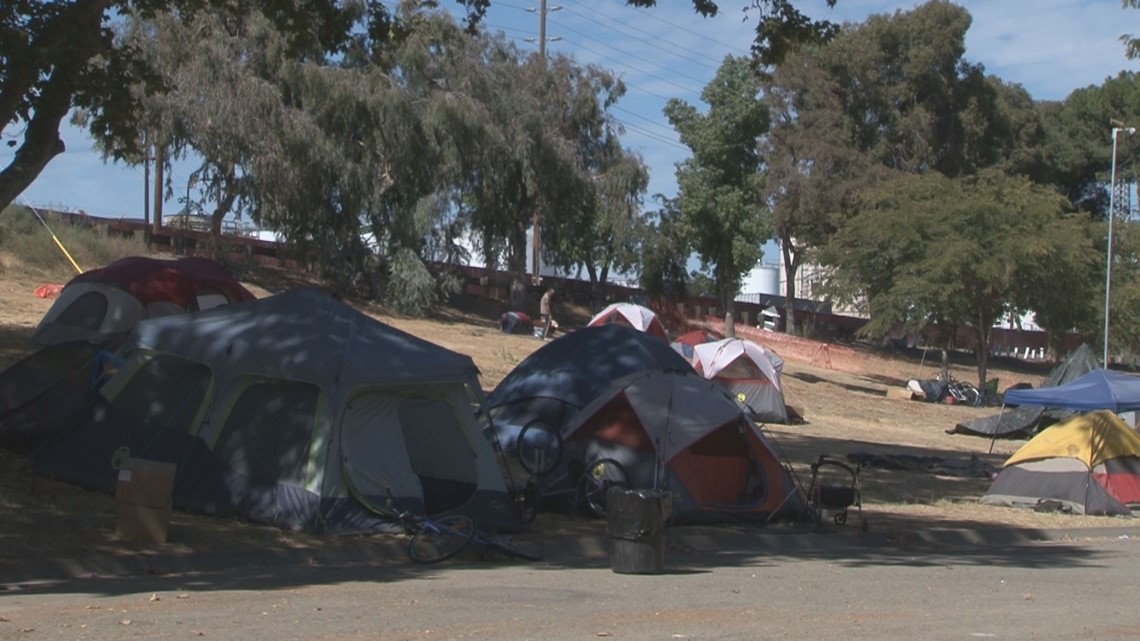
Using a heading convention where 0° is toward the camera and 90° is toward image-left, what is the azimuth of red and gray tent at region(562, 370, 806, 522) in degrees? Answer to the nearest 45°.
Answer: approximately 315°

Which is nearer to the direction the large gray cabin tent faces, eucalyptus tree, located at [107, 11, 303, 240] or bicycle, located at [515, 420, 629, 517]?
the bicycle

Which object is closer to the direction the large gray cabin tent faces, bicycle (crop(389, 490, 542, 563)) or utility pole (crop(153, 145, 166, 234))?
the bicycle

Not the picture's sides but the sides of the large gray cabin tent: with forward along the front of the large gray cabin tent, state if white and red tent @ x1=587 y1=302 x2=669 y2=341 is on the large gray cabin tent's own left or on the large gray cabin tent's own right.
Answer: on the large gray cabin tent's own left

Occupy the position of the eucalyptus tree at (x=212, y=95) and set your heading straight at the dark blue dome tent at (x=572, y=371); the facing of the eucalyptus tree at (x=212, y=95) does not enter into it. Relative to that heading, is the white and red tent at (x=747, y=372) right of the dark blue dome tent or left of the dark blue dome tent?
left

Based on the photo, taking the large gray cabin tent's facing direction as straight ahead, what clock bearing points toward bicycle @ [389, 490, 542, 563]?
The bicycle is roughly at 12 o'clock from the large gray cabin tent.

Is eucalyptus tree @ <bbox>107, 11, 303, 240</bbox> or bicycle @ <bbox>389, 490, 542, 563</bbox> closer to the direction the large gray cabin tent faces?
the bicycle

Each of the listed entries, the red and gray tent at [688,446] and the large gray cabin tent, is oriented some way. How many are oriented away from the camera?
0

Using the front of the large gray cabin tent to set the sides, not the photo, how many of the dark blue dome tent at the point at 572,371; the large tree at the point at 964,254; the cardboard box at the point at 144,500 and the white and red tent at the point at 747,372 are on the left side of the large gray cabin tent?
3

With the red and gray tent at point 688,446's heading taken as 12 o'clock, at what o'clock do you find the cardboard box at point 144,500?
The cardboard box is roughly at 3 o'clock from the red and gray tent.

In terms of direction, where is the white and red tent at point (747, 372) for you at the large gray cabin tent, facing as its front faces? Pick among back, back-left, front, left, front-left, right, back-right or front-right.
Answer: left

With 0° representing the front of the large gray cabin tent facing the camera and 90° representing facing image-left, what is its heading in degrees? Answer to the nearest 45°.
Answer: approximately 315°

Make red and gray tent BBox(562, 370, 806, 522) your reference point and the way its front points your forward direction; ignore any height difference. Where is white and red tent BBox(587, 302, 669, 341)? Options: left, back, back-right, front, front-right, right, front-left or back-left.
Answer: back-left
